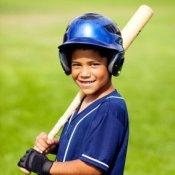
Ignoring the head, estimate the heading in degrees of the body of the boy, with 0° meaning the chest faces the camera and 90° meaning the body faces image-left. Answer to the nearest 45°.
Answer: approximately 45°
